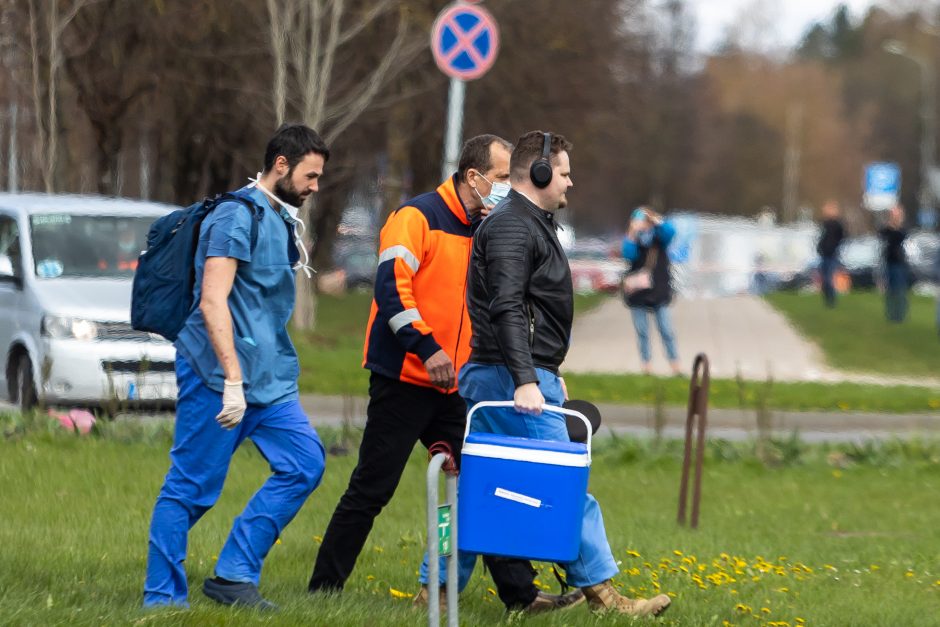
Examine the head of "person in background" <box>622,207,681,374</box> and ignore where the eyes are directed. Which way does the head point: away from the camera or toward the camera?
toward the camera

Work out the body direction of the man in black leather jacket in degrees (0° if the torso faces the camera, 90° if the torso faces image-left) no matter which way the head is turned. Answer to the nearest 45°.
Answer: approximately 270°

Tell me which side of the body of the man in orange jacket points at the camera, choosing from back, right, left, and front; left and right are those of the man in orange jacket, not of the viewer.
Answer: right

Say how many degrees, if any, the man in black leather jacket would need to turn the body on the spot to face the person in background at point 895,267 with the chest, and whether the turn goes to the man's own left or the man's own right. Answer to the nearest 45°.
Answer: approximately 90° to the man's own left

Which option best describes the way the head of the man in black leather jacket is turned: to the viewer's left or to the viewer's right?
to the viewer's right

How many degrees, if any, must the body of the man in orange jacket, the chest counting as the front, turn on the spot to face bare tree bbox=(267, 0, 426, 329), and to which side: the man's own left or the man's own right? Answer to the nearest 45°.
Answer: approximately 90° to the man's own left

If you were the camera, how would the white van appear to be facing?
facing the viewer and to the right of the viewer

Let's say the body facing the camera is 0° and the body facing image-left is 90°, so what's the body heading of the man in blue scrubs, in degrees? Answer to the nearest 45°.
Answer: approximately 270°

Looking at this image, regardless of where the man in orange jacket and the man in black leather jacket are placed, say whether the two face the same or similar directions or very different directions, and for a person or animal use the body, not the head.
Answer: same or similar directions

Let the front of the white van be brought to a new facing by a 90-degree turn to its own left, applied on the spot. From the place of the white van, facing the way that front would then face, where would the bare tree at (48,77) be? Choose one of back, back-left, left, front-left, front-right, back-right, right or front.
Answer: front-left

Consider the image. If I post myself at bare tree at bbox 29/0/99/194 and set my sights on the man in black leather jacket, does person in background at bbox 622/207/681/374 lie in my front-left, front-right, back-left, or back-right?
front-left

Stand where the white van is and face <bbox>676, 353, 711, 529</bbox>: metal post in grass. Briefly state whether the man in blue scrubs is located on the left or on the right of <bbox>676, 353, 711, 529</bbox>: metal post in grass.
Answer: right

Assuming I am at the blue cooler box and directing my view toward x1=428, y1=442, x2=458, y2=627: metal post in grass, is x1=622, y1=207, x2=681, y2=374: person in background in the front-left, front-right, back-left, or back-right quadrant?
back-right

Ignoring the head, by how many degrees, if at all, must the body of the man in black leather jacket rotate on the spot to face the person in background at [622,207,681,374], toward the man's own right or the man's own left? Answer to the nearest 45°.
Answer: approximately 90° to the man's own left

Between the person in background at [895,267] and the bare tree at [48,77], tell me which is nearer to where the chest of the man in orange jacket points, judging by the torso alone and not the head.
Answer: the person in background

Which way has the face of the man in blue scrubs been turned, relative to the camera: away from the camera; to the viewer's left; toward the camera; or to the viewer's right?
to the viewer's right
